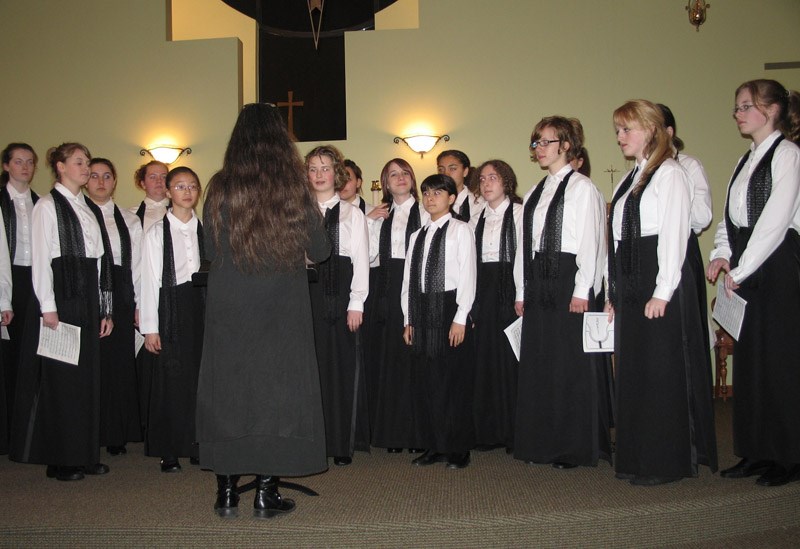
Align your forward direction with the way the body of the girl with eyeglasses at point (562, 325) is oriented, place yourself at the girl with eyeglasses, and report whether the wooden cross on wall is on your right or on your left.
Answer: on your right

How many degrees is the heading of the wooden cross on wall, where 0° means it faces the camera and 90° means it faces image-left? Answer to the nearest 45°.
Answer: approximately 0°

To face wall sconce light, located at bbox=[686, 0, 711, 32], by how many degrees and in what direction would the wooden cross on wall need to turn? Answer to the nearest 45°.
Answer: approximately 45° to its left

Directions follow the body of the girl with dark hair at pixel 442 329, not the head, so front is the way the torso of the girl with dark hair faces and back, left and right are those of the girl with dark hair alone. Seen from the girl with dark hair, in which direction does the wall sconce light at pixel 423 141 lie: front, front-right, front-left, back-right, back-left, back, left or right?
back-right

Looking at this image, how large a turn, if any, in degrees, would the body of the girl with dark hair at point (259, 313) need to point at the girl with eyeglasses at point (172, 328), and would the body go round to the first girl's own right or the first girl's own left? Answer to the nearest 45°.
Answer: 0° — they already face them

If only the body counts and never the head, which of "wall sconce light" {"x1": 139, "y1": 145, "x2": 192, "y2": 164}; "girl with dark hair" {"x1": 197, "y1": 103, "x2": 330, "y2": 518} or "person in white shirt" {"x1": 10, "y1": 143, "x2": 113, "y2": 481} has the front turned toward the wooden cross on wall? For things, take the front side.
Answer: "girl with dark hair" {"x1": 197, "y1": 103, "x2": 330, "y2": 518}

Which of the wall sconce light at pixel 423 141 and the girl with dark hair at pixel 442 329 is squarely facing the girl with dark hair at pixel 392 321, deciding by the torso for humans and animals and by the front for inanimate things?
the wall sconce light
